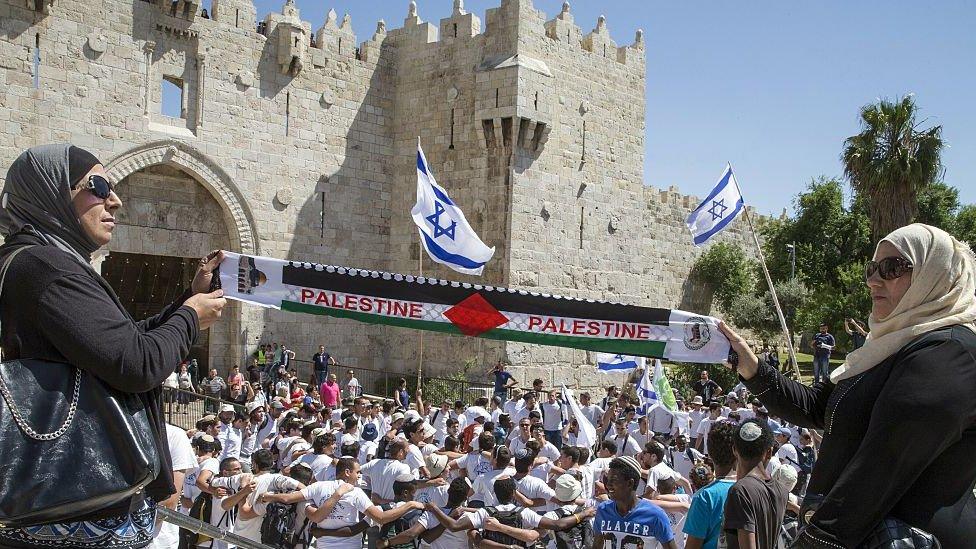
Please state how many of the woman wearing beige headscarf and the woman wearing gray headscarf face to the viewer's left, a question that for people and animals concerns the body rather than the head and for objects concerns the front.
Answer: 1

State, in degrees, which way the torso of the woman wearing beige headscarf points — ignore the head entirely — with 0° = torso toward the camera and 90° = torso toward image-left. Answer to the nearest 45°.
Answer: approximately 90°

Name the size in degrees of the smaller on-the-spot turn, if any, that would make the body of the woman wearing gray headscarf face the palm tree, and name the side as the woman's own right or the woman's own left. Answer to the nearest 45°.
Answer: approximately 45° to the woman's own left

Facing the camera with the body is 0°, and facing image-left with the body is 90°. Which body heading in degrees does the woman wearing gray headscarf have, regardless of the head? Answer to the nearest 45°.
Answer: approximately 270°

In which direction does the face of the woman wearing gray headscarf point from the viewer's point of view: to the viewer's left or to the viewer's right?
to the viewer's right

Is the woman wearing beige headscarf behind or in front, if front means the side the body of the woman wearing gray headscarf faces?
in front

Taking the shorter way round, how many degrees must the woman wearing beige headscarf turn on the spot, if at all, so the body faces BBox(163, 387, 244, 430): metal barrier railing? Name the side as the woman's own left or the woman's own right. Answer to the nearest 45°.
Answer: approximately 45° to the woman's own right
